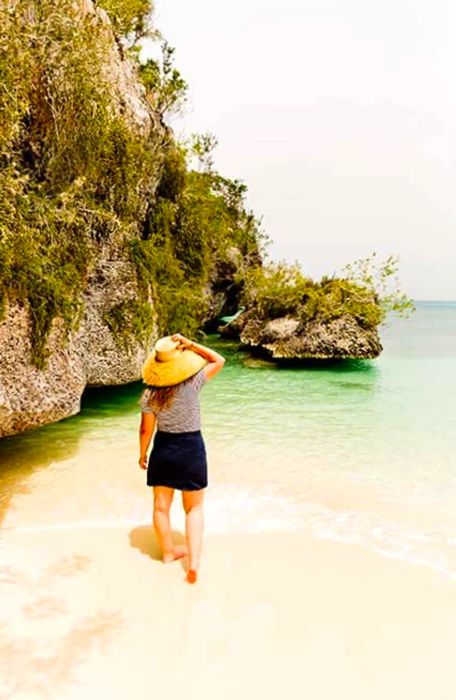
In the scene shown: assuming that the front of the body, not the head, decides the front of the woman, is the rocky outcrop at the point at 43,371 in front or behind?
in front

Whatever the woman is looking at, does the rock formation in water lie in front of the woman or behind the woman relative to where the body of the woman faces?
in front

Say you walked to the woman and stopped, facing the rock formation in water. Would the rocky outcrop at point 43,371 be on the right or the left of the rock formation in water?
left

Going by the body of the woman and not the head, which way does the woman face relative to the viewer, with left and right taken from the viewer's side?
facing away from the viewer

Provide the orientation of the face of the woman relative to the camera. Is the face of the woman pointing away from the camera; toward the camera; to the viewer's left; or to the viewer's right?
away from the camera
